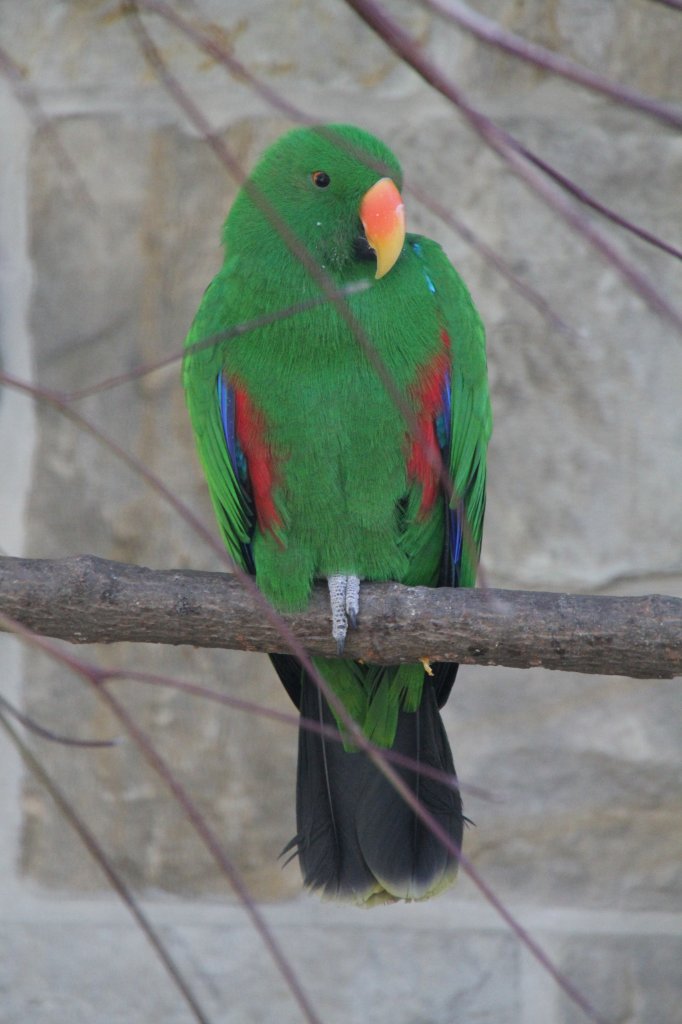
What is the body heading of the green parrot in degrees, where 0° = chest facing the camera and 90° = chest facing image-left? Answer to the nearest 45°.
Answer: approximately 0°

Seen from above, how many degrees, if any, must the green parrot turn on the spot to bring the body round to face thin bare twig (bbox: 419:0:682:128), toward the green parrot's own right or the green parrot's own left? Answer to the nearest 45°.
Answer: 0° — it already faces it
